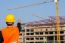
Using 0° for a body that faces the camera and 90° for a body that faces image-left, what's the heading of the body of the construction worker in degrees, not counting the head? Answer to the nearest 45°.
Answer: approximately 180°
